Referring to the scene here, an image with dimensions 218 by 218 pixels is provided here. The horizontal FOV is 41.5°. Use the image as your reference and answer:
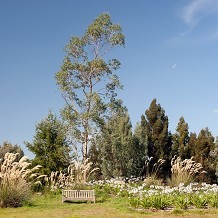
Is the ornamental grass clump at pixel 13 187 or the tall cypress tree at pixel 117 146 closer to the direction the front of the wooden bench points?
the ornamental grass clump

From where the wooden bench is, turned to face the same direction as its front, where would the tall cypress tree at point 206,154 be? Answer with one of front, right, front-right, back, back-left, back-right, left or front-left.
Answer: back-left

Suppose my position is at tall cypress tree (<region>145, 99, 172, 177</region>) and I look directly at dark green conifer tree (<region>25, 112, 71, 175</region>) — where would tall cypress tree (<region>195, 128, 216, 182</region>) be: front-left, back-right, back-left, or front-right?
back-left

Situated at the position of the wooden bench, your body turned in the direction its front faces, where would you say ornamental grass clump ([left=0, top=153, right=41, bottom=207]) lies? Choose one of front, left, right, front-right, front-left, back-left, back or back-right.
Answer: front-right

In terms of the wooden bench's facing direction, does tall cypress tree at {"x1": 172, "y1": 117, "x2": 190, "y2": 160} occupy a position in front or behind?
behind

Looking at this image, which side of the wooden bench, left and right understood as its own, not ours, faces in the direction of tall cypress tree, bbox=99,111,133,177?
back

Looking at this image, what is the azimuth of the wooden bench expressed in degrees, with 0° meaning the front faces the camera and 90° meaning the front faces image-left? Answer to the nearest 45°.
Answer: approximately 0°

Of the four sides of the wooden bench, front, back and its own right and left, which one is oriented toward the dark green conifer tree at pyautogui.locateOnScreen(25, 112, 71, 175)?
back

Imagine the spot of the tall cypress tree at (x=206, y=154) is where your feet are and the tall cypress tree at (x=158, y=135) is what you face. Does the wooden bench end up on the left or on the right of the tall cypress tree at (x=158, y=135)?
left
